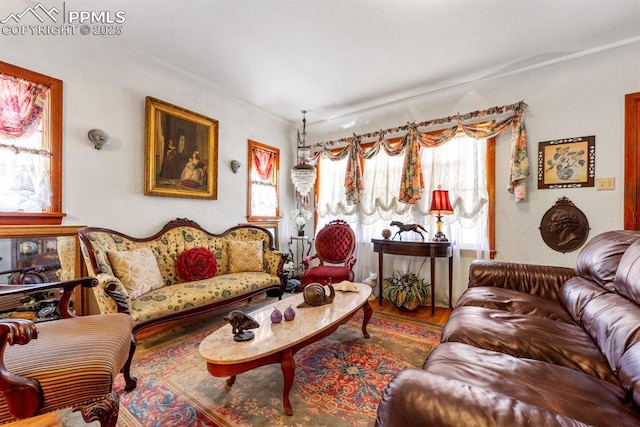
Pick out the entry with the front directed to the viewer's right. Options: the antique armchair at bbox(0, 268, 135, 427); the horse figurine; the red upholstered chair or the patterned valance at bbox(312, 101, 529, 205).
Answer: the antique armchair

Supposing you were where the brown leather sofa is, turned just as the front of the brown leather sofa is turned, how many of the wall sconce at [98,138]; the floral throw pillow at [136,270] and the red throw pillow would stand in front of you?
3

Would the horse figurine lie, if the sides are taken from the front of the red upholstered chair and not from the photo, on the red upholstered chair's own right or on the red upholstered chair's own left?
on the red upholstered chair's own left

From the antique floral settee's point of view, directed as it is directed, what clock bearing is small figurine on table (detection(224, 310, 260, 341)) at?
The small figurine on table is roughly at 1 o'clock from the antique floral settee.

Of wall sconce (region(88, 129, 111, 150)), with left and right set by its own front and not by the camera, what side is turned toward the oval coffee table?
front

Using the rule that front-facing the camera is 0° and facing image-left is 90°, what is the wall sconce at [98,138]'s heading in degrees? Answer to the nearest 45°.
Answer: approximately 315°

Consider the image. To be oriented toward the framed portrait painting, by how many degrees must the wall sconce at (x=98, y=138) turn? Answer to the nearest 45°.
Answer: approximately 45° to its left

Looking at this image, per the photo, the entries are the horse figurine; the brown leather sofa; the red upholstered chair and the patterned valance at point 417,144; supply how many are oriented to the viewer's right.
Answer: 0

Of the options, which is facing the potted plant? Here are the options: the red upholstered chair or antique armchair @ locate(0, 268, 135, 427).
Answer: the antique armchair

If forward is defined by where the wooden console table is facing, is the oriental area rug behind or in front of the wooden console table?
in front

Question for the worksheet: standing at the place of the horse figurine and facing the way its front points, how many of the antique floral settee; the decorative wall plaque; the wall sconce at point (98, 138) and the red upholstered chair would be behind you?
1

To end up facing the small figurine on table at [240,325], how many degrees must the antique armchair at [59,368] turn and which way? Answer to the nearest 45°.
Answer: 0° — it already faces it

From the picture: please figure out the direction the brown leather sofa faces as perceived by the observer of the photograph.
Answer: facing to the left of the viewer

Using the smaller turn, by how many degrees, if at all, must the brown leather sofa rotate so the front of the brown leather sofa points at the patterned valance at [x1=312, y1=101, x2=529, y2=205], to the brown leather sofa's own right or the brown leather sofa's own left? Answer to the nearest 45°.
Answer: approximately 45° to the brown leather sofa's own right

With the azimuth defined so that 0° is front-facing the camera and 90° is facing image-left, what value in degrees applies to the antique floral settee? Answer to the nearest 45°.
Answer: approximately 315°

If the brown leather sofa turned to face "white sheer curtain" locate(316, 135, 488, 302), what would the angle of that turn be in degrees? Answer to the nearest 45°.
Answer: approximately 45° to its right

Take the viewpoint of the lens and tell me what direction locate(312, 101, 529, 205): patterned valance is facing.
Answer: facing the viewer and to the left of the viewer
